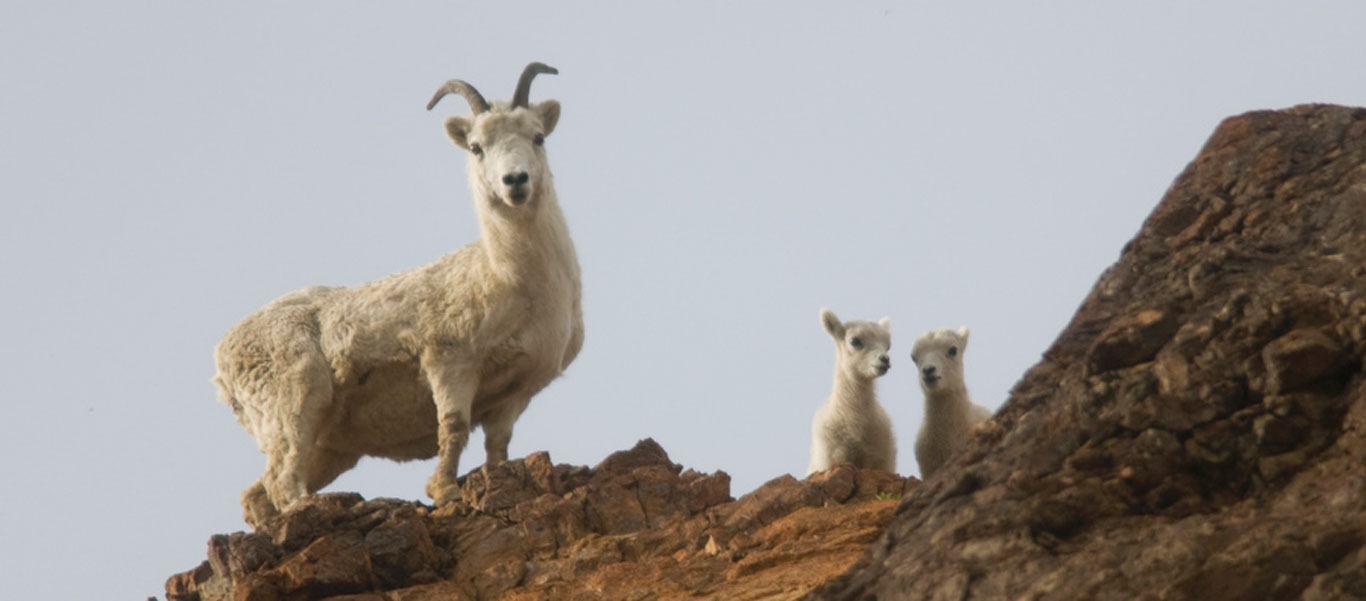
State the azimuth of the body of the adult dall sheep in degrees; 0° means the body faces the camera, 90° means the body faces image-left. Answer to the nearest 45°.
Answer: approximately 315°

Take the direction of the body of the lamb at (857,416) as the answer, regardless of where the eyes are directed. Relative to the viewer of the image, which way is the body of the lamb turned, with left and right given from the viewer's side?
facing the viewer and to the right of the viewer

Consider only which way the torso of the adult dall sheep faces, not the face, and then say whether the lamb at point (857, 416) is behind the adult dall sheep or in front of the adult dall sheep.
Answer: in front

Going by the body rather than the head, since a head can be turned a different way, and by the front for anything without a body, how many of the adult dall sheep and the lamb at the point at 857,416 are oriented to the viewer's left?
0

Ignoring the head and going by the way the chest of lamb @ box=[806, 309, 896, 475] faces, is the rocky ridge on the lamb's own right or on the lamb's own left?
on the lamb's own right
